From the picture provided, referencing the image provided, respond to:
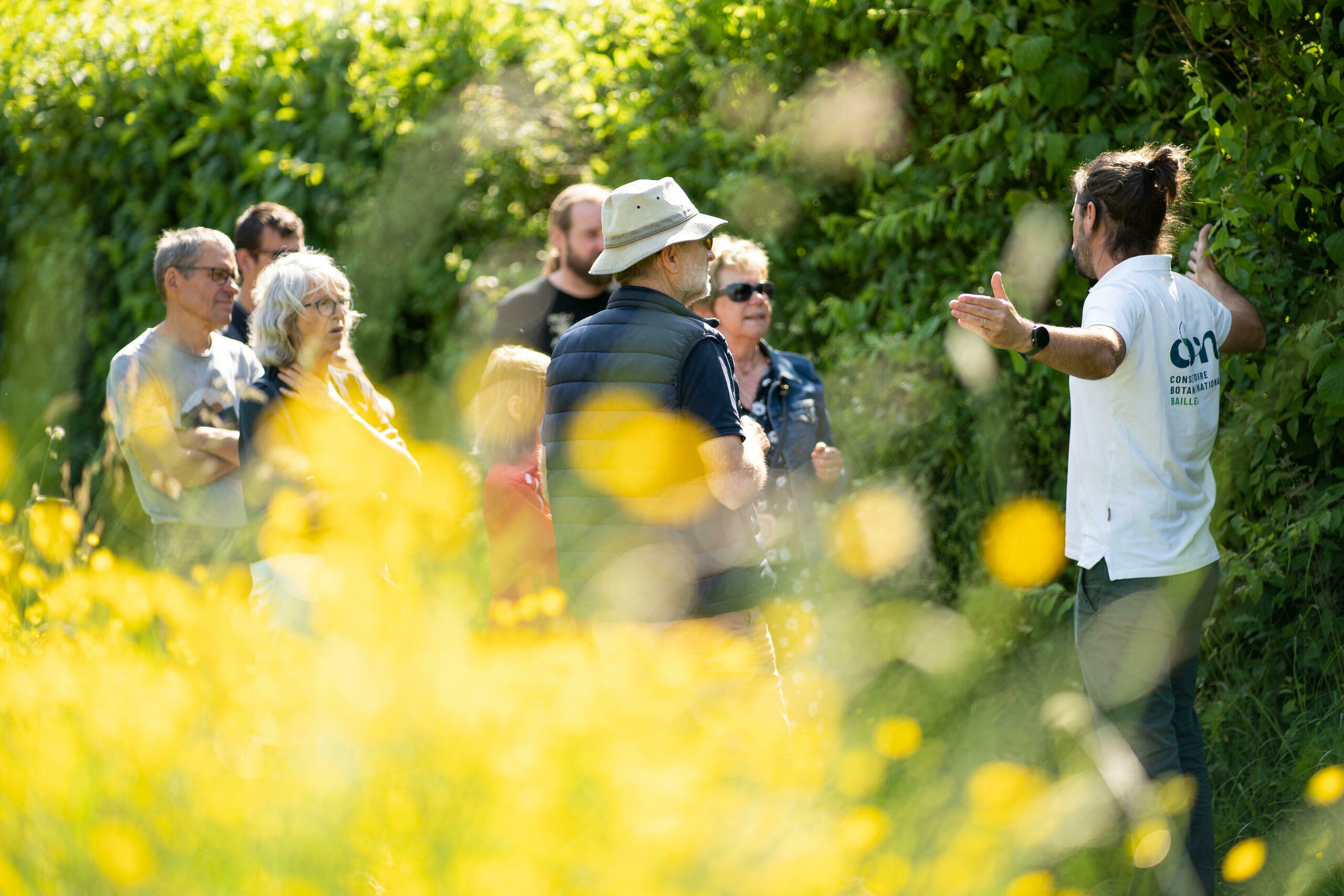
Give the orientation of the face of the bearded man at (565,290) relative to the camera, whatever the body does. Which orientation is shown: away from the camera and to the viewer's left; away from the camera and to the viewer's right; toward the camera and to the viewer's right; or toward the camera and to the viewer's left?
toward the camera and to the viewer's right

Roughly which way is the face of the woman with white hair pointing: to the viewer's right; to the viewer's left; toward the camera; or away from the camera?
to the viewer's right

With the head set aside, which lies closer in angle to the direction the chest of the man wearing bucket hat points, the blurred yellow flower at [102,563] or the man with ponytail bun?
the man with ponytail bun

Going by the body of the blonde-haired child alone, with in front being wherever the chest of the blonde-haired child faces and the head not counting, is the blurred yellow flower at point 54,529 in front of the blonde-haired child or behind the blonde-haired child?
behind

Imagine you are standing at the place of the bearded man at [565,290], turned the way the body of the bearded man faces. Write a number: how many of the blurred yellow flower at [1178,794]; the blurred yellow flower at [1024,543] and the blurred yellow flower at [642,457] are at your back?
0

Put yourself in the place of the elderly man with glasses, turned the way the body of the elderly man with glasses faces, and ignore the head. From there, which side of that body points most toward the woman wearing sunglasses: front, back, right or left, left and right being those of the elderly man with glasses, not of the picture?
front

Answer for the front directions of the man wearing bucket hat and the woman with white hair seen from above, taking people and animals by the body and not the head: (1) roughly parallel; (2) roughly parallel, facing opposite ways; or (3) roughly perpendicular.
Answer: roughly perpendicular

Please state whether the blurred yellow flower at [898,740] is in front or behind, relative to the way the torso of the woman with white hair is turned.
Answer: in front

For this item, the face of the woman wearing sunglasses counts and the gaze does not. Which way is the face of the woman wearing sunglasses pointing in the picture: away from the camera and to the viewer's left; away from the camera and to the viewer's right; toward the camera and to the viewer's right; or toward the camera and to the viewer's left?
toward the camera and to the viewer's right

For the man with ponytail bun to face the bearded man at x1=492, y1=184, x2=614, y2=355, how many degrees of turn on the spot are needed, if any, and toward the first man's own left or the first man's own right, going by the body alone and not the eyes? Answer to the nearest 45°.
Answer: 0° — they already face them

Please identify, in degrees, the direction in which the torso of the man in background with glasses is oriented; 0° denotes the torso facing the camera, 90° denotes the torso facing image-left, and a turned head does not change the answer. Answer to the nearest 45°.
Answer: approximately 315°
